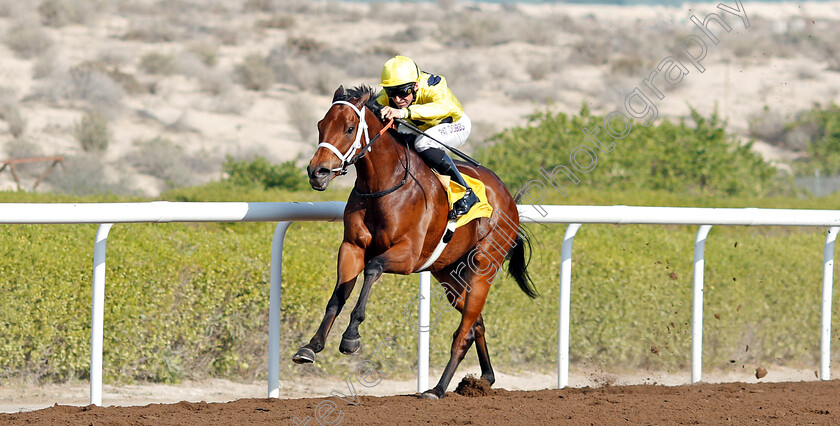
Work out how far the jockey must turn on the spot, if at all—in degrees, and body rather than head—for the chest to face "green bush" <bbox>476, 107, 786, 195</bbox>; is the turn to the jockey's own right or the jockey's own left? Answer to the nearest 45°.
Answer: approximately 135° to the jockey's own right

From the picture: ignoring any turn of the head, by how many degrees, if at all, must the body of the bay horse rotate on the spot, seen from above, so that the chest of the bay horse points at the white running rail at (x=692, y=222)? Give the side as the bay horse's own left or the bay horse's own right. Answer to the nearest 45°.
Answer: approximately 180°

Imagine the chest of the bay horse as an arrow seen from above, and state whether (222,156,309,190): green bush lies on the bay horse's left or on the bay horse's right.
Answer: on the bay horse's right

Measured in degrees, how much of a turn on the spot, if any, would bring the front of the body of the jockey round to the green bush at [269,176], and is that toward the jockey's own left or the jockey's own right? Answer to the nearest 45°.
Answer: approximately 135° to the jockey's own right

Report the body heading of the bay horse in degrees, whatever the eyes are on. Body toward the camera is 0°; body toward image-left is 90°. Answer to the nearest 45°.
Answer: approximately 45°

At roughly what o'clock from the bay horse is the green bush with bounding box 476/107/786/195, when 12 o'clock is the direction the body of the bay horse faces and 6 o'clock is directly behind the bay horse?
The green bush is roughly at 5 o'clock from the bay horse.
